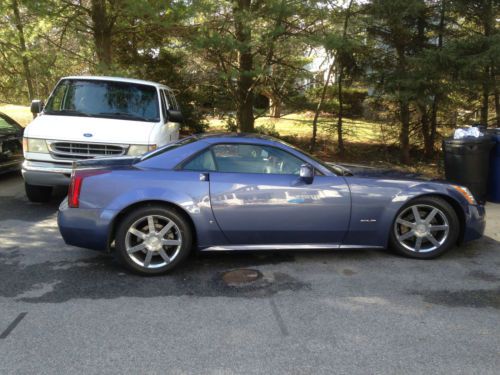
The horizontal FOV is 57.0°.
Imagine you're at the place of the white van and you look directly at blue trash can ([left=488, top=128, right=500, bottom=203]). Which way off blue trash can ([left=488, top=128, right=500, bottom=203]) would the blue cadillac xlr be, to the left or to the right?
right

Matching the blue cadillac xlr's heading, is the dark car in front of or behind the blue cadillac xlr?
behind

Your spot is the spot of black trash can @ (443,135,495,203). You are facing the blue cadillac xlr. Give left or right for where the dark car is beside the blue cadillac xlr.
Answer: right

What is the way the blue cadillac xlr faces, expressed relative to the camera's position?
facing to the right of the viewer

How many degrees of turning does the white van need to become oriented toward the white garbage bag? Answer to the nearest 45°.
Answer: approximately 90° to its left

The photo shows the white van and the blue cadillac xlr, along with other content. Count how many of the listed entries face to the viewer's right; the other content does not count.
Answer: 1

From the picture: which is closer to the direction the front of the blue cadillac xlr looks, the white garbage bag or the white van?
the white garbage bag

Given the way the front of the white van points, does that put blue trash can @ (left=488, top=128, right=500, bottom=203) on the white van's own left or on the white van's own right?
on the white van's own left

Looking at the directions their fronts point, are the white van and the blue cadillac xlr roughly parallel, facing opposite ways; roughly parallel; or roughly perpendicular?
roughly perpendicular

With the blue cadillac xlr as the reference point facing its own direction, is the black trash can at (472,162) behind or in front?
in front

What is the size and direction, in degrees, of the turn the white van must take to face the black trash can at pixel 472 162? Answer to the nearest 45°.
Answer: approximately 90° to its left

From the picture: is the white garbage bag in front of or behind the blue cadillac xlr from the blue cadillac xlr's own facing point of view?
in front

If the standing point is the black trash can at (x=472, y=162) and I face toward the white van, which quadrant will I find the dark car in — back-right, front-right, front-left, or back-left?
front-right

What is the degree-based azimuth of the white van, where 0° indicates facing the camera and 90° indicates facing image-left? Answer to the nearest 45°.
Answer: approximately 0°

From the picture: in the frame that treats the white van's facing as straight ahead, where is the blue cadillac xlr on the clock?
The blue cadillac xlr is roughly at 11 o'clock from the white van.

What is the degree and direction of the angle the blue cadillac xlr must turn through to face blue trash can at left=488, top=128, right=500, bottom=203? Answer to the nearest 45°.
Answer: approximately 45° to its left

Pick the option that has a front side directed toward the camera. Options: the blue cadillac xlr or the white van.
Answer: the white van

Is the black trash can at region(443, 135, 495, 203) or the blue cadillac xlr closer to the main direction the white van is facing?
the blue cadillac xlr
